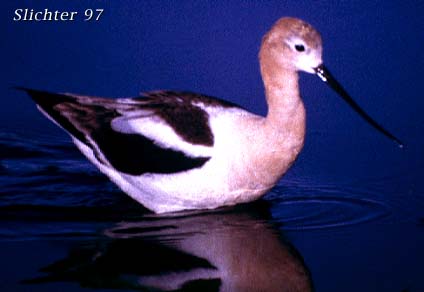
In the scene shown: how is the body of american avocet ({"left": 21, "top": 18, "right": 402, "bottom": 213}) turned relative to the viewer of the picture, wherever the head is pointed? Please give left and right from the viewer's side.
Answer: facing to the right of the viewer
